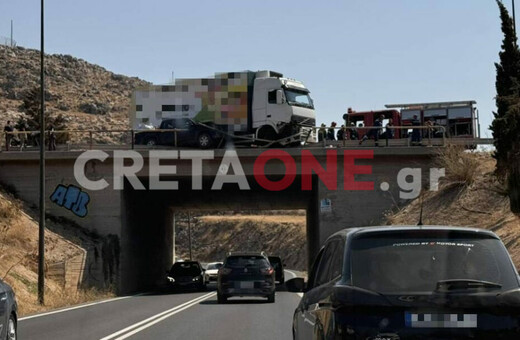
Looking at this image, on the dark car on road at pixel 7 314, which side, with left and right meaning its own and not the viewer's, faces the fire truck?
back

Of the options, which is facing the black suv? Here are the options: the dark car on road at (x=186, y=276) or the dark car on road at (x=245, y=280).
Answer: the dark car on road at (x=186, y=276)

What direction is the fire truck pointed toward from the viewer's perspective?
to the viewer's left

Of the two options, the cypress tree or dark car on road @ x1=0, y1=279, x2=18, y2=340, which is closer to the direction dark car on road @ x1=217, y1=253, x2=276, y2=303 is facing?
the cypress tree

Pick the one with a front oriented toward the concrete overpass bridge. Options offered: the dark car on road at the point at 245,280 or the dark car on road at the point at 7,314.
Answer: the dark car on road at the point at 245,280

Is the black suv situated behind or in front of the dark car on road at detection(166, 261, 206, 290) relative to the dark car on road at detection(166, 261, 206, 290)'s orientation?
in front

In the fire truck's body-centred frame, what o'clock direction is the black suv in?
The black suv is roughly at 9 o'clock from the fire truck.

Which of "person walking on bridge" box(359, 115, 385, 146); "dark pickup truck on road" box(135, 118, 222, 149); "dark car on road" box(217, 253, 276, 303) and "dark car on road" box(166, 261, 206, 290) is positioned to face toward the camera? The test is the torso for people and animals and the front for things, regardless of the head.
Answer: "dark car on road" box(166, 261, 206, 290)

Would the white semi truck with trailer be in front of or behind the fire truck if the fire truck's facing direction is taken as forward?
in front

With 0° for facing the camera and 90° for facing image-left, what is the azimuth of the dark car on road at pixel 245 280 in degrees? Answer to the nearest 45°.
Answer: approximately 180°

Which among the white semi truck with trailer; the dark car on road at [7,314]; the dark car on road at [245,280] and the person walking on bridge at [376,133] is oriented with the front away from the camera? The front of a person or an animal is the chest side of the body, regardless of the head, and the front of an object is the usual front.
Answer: the dark car on road at [245,280]

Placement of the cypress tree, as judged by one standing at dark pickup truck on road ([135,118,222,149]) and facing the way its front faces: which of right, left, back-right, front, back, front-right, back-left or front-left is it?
front-right
